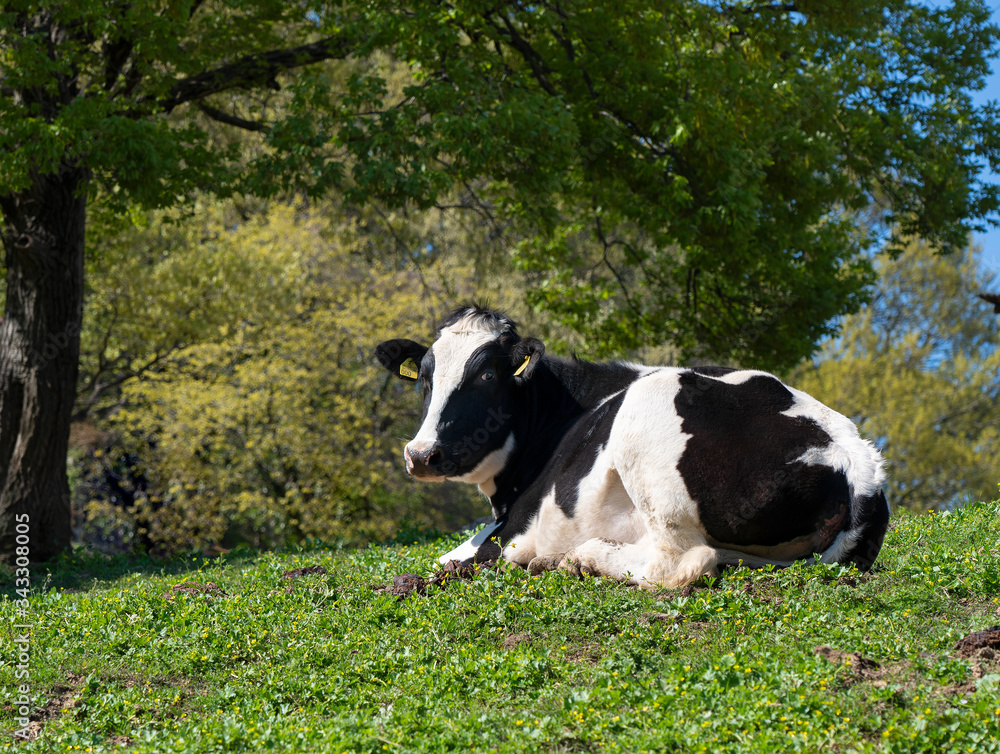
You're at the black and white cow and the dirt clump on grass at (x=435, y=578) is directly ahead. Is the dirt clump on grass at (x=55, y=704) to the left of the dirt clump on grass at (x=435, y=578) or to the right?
left

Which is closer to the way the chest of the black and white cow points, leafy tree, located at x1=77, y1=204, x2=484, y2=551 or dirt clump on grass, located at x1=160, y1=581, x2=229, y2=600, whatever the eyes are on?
the dirt clump on grass

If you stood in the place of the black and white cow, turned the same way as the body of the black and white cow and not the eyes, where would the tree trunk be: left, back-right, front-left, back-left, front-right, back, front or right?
front-right

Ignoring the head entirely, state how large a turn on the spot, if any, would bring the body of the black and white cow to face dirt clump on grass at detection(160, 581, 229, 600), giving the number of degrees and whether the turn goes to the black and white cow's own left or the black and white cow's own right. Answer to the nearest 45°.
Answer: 0° — it already faces it

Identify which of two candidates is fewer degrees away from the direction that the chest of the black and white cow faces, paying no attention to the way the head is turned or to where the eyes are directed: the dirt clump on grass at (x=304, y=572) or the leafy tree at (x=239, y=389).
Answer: the dirt clump on grass

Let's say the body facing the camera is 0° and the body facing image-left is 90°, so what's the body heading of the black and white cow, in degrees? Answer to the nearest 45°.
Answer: approximately 90°

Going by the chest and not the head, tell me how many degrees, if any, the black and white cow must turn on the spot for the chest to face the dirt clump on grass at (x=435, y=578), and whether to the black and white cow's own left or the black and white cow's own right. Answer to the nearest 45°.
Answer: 0° — it already faces it

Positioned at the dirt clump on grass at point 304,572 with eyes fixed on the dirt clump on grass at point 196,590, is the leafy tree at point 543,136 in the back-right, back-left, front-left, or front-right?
back-right

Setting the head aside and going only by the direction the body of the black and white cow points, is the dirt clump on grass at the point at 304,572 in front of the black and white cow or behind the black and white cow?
in front

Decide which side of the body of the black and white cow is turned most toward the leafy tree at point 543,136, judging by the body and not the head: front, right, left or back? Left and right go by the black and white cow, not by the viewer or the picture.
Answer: right
